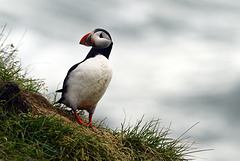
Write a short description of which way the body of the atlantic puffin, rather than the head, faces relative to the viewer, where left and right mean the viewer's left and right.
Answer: facing the viewer and to the right of the viewer
